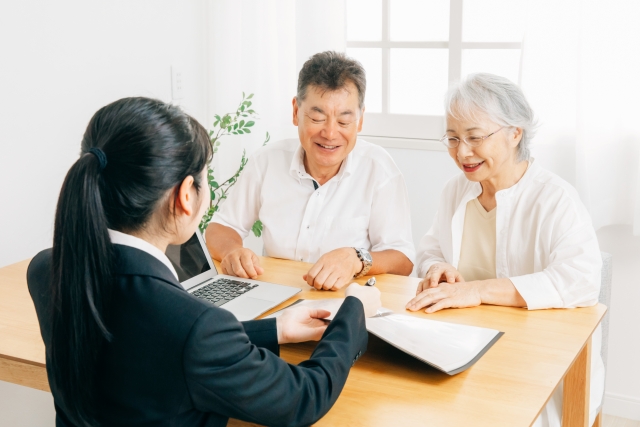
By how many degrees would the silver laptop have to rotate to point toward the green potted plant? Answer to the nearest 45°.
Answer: approximately 135° to its left

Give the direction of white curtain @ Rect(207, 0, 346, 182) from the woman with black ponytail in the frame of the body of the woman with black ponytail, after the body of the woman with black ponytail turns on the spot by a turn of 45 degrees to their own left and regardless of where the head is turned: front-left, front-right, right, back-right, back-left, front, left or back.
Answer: front

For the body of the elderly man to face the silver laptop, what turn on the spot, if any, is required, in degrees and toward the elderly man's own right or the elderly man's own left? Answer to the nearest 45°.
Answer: approximately 45° to the elderly man's own right

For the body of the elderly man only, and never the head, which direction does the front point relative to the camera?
toward the camera

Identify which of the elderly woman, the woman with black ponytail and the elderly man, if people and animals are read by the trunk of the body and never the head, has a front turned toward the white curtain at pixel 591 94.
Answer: the woman with black ponytail

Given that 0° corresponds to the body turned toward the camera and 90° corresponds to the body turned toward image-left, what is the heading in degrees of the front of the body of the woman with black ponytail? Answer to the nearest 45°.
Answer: approximately 225°

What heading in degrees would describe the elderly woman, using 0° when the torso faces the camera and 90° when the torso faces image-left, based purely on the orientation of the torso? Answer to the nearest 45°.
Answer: approximately 45°

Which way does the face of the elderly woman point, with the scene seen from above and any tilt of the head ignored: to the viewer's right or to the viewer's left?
to the viewer's left

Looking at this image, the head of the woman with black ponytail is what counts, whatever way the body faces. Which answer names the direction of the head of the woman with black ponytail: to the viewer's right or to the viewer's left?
to the viewer's right

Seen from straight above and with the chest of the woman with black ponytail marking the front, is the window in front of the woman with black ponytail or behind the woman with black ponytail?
in front

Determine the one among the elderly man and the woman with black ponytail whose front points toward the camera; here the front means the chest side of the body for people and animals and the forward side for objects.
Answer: the elderly man

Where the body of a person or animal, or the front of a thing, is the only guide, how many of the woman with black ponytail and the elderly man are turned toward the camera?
1

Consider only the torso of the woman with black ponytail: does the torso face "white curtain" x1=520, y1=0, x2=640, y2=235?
yes
